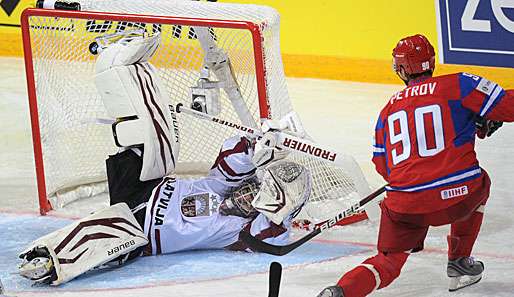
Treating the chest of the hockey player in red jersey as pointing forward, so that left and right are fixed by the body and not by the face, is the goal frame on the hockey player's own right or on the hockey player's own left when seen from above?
on the hockey player's own left

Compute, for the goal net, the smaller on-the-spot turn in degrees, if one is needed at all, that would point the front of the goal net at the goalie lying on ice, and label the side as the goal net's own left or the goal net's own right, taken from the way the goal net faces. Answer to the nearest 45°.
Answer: approximately 45° to the goal net's own left

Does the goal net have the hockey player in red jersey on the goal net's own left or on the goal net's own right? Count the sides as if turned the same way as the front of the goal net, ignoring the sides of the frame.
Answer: on the goal net's own left

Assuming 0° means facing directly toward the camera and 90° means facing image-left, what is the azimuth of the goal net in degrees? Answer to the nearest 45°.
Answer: approximately 45°

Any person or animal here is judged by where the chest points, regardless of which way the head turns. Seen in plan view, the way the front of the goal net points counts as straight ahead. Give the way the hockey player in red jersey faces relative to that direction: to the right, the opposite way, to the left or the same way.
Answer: the opposite way
